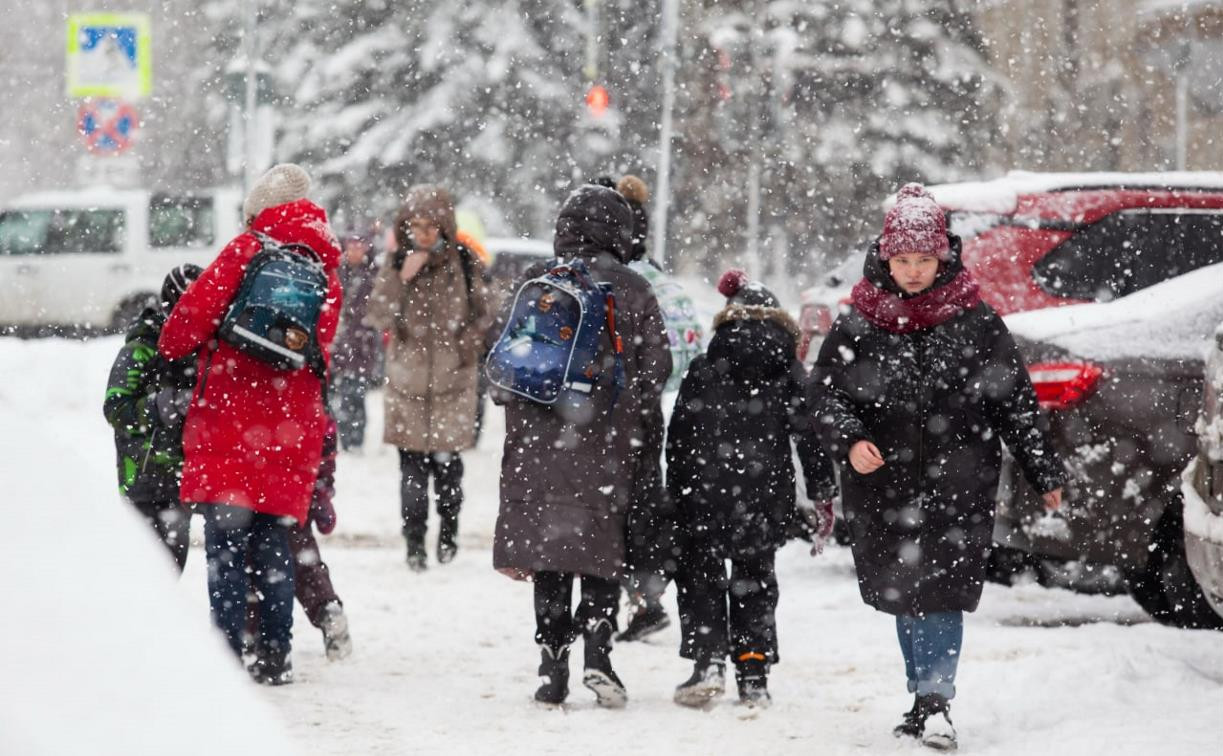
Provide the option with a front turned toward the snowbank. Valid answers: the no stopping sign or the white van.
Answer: the no stopping sign

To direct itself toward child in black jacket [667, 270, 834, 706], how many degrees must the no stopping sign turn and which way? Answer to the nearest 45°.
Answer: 0° — it already faces them

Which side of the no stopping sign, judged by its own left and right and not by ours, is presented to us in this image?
front

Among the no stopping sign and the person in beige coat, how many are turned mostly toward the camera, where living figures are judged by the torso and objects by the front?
2

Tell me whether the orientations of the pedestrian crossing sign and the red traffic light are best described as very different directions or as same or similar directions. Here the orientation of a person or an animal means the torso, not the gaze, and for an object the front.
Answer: same or similar directions

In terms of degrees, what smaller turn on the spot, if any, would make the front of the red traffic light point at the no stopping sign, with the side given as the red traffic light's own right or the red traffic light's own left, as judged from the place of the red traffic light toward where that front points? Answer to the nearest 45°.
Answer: approximately 90° to the red traffic light's own right

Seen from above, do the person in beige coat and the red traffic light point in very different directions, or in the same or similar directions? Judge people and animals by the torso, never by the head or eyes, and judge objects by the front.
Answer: same or similar directions

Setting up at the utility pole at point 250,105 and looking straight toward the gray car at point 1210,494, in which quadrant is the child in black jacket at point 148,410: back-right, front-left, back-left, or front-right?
front-right

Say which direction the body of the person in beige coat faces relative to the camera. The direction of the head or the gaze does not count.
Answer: toward the camera

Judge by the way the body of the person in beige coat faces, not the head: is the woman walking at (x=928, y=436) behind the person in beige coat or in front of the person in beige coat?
in front

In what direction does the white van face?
to the viewer's left

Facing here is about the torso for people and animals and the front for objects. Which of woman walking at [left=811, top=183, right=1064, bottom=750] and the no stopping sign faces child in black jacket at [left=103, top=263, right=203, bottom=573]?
the no stopping sign

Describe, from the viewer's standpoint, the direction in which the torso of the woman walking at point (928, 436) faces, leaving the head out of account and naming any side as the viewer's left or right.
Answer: facing the viewer

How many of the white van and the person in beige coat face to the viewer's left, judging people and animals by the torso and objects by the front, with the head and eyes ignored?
1
